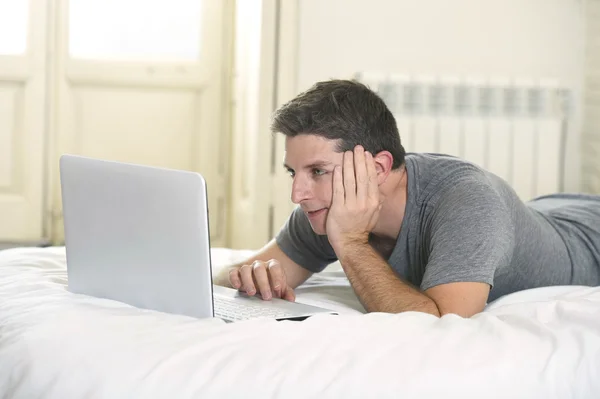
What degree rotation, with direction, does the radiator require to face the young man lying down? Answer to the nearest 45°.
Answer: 0° — it already faces them

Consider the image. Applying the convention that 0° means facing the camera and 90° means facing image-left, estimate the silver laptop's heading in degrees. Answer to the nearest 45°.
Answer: approximately 225°

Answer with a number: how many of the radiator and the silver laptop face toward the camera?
1

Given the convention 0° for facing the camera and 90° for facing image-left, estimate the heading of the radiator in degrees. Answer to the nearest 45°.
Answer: approximately 0°

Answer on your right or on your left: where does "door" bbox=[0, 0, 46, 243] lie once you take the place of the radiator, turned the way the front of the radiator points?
on your right

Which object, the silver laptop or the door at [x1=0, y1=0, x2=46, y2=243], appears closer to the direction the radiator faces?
the silver laptop
